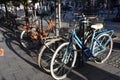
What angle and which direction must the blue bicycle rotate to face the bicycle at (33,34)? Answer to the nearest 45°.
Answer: approximately 90° to its right

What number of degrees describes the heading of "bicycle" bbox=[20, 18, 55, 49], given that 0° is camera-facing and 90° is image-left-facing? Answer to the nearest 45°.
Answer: approximately 45°

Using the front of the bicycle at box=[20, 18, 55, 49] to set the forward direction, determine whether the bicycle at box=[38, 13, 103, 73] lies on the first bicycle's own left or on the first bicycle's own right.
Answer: on the first bicycle's own left

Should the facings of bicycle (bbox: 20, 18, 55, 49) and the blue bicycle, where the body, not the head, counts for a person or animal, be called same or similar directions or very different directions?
same or similar directions

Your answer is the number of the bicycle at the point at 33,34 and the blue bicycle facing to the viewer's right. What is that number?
0
